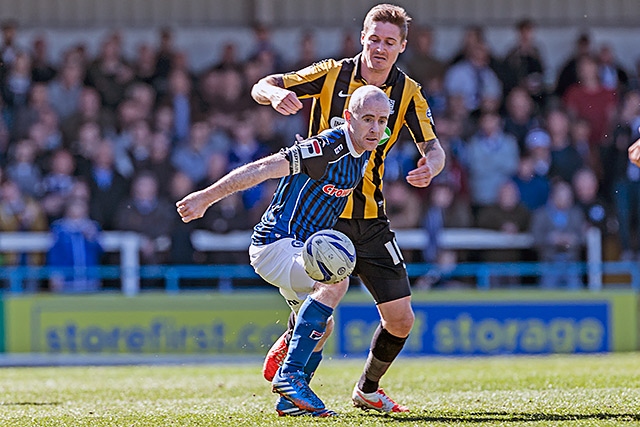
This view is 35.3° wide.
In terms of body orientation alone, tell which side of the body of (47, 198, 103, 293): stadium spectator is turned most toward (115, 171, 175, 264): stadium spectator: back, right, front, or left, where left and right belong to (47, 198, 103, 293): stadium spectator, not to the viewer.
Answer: left

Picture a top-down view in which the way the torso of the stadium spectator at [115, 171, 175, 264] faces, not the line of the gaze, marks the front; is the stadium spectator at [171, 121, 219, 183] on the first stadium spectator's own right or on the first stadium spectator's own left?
on the first stadium spectator's own left

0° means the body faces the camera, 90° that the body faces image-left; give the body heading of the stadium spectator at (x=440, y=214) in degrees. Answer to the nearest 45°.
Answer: approximately 0°

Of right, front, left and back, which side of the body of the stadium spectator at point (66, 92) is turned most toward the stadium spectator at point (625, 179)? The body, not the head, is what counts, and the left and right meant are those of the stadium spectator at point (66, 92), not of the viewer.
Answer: left

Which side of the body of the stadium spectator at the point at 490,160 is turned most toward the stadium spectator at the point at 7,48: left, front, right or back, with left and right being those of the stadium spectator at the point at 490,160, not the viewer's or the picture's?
right

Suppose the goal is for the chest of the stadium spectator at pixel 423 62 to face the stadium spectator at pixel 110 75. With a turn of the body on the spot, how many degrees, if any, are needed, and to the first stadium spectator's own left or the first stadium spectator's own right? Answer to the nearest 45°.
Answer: approximately 90° to the first stadium spectator's own right

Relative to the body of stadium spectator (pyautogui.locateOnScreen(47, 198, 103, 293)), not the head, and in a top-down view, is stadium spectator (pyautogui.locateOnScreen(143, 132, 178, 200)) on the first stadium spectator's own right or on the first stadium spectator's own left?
on the first stadium spectator's own left
